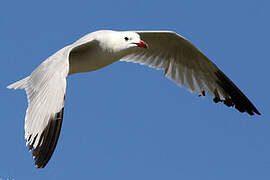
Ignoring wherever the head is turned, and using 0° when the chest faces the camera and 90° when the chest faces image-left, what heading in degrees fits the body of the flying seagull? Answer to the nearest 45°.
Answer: approximately 315°
